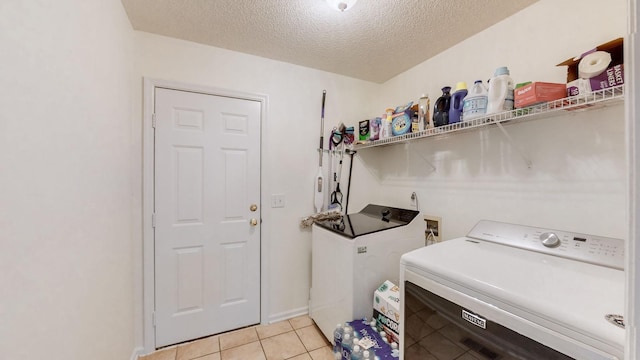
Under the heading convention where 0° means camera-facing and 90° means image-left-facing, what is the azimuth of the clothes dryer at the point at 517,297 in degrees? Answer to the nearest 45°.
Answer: approximately 45°

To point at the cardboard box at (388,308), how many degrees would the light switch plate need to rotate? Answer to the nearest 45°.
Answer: approximately 45° to its left

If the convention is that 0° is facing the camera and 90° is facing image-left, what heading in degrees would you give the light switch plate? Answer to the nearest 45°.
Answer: approximately 0°

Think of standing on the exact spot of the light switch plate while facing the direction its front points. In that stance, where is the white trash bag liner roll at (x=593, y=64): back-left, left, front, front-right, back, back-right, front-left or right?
front-left

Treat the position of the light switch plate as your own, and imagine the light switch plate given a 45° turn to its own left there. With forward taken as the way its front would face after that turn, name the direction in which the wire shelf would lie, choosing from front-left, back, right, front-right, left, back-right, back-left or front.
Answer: front

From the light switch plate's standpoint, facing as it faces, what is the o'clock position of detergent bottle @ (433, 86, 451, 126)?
The detergent bottle is roughly at 10 o'clock from the light switch plate.

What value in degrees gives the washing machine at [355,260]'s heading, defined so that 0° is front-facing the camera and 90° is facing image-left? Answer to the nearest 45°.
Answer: approximately 45°

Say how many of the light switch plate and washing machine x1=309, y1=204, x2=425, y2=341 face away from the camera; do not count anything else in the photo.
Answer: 0

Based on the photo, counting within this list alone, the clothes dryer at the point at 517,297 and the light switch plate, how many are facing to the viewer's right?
0
